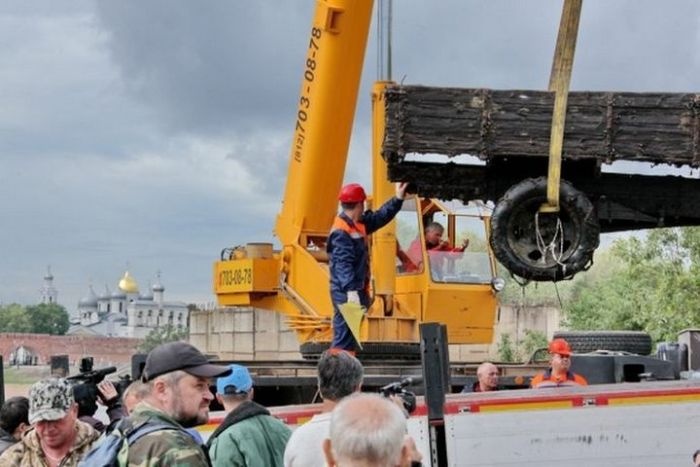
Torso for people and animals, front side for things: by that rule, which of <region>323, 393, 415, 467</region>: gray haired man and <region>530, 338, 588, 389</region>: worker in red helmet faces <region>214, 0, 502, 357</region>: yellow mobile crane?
the gray haired man

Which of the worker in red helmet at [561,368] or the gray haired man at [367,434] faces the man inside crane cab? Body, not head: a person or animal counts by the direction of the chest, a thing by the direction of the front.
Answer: the gray haired man

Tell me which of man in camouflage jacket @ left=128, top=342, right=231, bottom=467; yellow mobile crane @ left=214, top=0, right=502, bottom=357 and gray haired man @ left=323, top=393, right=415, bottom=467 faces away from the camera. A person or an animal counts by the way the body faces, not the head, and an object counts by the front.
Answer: the gray haired man

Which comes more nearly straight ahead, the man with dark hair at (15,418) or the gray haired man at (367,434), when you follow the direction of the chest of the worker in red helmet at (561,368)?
the gray haired man

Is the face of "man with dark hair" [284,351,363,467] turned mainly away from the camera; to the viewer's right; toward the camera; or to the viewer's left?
away from the camera

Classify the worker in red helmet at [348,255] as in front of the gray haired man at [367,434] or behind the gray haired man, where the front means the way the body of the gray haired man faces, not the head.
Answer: in front

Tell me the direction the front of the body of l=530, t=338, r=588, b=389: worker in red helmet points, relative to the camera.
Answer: toward the camera

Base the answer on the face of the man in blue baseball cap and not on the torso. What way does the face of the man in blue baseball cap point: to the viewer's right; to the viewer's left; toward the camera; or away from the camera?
away from the camera

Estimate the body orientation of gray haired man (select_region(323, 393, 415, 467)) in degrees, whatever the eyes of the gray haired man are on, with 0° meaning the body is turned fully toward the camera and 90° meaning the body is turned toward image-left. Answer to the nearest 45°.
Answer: approximately 180°

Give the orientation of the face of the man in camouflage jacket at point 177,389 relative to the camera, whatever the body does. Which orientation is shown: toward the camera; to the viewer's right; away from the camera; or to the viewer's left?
to the viewer's right
